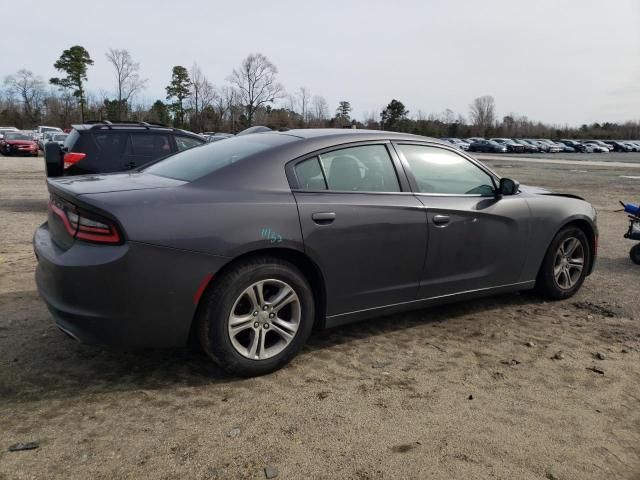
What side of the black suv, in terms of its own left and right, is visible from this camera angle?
right

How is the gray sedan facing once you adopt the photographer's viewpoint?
facing away from the viewer and to the right of the viewer

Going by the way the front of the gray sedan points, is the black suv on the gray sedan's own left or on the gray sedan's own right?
on the gray sedan's own left

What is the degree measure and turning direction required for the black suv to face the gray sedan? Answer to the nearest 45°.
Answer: approximately 90° to its right

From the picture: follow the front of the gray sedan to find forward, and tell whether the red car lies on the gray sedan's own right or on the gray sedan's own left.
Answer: on the gray sedan's own left
